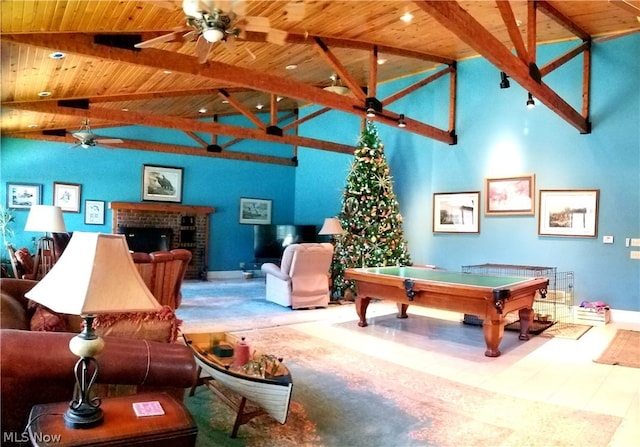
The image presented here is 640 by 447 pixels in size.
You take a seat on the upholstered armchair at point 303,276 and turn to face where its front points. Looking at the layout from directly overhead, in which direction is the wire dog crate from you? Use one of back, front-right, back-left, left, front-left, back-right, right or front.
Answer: back-right

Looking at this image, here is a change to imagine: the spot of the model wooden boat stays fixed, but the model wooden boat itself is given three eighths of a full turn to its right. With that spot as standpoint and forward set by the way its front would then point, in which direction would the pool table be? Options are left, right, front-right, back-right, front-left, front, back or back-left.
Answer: back-right

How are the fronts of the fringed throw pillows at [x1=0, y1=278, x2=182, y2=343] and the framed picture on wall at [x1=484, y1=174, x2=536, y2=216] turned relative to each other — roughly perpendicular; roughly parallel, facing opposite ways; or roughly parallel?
roughly parallel, facing opposite ways

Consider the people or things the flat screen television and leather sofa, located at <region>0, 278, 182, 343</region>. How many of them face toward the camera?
1

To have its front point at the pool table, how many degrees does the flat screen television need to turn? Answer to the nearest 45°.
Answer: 0° — it already faces it

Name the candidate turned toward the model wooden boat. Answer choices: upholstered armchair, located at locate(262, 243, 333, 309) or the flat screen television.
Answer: the flat screen television

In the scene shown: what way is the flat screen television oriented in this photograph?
toward the camera

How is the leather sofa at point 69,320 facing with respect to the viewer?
to the viewer's right

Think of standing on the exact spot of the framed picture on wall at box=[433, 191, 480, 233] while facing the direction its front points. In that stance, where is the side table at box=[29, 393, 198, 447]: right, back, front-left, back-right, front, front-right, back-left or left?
front-left

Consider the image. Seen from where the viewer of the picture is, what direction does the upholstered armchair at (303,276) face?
facing away from the viewer and to the left of the viewer

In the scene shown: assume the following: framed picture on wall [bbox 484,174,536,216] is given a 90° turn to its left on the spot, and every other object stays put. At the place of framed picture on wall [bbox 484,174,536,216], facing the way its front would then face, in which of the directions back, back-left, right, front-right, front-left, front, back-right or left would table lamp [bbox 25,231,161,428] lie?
front-right

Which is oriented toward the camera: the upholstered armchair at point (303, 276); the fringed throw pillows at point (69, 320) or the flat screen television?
the flat screen television

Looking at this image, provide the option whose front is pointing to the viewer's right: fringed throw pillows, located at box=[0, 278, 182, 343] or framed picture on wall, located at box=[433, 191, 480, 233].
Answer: the fringed throw pillows

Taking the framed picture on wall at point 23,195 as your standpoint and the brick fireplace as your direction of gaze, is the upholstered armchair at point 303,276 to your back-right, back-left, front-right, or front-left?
front-right

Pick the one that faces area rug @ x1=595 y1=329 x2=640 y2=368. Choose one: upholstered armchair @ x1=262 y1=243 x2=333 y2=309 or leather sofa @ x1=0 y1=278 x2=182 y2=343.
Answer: the leather sofa
